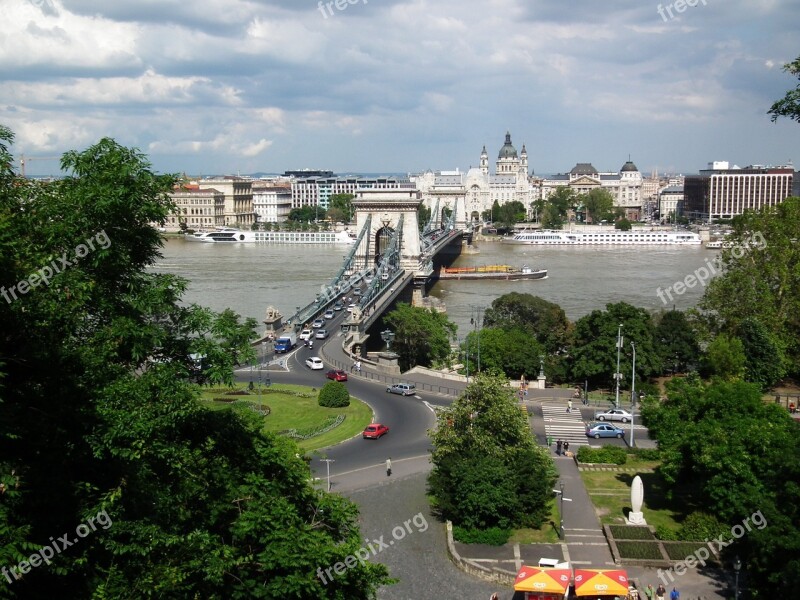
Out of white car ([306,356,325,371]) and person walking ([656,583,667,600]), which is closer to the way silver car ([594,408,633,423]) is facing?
the white car

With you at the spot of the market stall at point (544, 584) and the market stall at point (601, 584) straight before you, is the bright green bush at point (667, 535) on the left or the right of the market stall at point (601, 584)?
left

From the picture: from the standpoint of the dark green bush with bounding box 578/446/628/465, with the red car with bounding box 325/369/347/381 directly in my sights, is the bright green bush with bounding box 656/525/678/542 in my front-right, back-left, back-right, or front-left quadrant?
back-left

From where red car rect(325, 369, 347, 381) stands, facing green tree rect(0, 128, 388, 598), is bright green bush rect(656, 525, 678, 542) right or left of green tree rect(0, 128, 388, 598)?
left

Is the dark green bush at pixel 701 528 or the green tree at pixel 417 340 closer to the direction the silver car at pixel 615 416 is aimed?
the green tree

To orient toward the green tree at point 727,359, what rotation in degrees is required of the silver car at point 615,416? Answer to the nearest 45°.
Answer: approximately 135° to its right

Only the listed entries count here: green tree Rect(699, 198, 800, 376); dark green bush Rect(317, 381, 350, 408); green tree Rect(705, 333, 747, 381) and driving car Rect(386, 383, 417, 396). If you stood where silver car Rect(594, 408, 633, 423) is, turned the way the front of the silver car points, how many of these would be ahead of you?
2

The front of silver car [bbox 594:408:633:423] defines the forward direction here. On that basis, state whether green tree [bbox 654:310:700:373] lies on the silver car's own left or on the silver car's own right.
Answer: on the silver car's own right

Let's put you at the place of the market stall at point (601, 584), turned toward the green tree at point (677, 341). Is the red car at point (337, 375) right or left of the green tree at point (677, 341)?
left

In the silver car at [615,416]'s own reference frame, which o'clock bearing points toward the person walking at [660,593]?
The person walking is roughly at 9 o'clock from the silver car.

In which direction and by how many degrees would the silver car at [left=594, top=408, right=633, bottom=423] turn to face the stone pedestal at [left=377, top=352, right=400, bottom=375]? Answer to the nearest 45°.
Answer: approximately 45° to its right

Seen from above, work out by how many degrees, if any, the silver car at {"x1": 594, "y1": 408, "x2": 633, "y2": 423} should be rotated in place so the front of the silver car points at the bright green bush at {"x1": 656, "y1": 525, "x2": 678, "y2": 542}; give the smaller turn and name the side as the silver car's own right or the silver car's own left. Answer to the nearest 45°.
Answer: approximately 90° to the silver car's own left

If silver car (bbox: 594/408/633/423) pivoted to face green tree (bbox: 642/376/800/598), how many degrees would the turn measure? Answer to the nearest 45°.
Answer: approximately 90° to its left

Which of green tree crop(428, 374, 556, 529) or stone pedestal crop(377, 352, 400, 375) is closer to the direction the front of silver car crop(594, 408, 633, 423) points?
the stone pedestal

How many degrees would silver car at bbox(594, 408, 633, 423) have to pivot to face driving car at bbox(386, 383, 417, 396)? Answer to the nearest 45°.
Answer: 0° — it already faces it

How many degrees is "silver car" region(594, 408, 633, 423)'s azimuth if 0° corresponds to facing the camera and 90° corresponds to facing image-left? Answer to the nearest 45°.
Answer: approximately 90°
